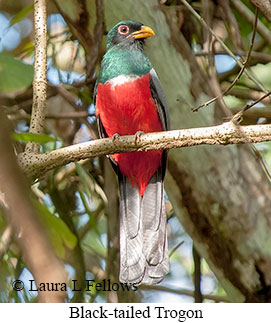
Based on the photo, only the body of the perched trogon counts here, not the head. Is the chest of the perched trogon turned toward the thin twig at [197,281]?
no

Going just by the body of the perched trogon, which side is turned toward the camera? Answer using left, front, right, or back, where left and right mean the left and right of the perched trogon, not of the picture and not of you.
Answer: front

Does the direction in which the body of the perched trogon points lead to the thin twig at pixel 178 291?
no
